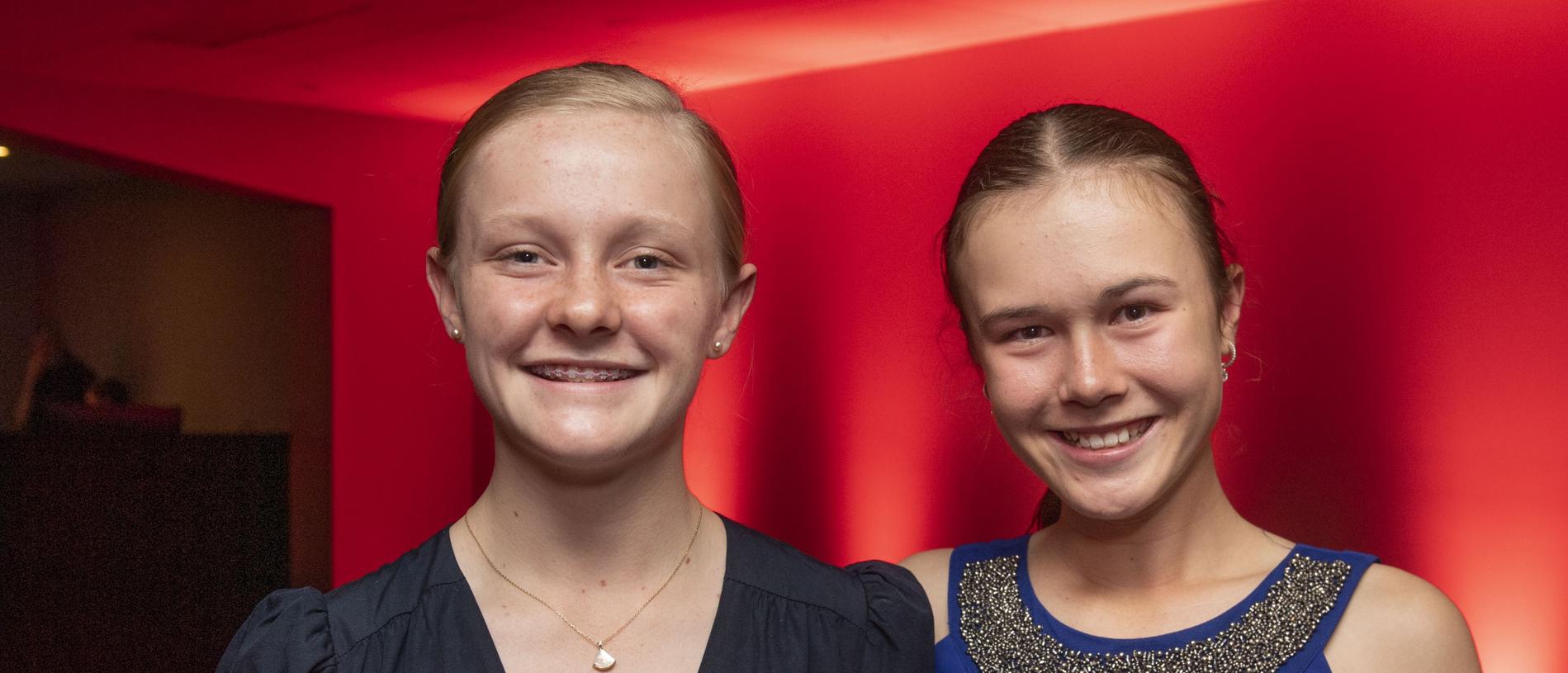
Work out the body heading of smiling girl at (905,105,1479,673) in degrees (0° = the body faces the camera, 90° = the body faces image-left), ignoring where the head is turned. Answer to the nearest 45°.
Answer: approximately 0°

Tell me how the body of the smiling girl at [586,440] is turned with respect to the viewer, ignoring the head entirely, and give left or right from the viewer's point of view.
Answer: facing the viewer

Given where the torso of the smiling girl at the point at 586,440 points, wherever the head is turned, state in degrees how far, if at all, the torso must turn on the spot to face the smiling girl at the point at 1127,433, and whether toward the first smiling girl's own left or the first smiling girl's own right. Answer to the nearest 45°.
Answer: approximately 90° to the first smiling girl's own left

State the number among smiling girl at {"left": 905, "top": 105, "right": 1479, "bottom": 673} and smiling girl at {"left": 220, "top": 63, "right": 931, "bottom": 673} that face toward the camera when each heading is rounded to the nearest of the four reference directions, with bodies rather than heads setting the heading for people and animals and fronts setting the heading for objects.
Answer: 2

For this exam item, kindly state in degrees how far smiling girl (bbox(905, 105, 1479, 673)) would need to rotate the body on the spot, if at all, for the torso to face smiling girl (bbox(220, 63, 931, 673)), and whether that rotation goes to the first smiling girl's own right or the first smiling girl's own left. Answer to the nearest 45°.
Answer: approximately 45° to the first smiling girl's own right
